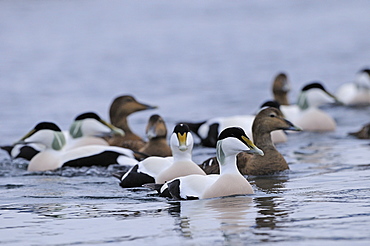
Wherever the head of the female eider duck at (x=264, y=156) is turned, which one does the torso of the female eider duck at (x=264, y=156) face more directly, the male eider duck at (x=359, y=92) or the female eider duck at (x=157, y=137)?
the male eider duck

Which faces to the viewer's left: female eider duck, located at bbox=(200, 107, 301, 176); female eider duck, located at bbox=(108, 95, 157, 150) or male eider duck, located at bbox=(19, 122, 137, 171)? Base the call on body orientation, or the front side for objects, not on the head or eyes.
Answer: the male eider duck

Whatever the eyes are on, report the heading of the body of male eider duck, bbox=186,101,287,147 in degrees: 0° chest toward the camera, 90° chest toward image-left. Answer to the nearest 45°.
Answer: approximately 270°

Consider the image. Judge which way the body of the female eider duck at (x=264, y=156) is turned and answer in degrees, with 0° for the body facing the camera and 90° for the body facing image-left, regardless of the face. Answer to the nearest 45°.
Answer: approximately 270°

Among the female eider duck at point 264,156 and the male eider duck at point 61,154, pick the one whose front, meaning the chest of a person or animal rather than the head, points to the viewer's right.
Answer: the female eider duck
